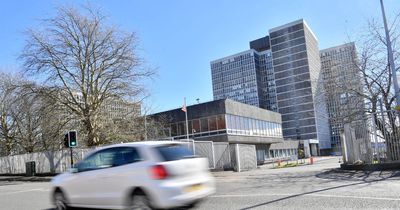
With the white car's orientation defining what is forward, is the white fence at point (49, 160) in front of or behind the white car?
in front

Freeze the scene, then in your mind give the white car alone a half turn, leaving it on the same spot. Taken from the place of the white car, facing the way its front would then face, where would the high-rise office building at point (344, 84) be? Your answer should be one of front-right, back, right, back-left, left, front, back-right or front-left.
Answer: left

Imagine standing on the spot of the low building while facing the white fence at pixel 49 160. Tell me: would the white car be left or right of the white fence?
left

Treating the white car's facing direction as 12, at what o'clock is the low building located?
The low building is roughly at 2 o'clock from the white car.

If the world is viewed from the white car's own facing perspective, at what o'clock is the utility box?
The utility box is roughly at 1 o'clock from the white car.

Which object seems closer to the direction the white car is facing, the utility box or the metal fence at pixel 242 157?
the utility box

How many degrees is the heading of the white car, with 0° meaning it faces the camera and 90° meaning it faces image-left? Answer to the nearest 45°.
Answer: approximately 135°

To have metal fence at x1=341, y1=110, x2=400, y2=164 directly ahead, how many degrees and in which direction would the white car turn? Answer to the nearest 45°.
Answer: approximately 90° to its right

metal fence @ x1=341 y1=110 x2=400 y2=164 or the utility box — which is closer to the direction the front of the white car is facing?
the utility box
